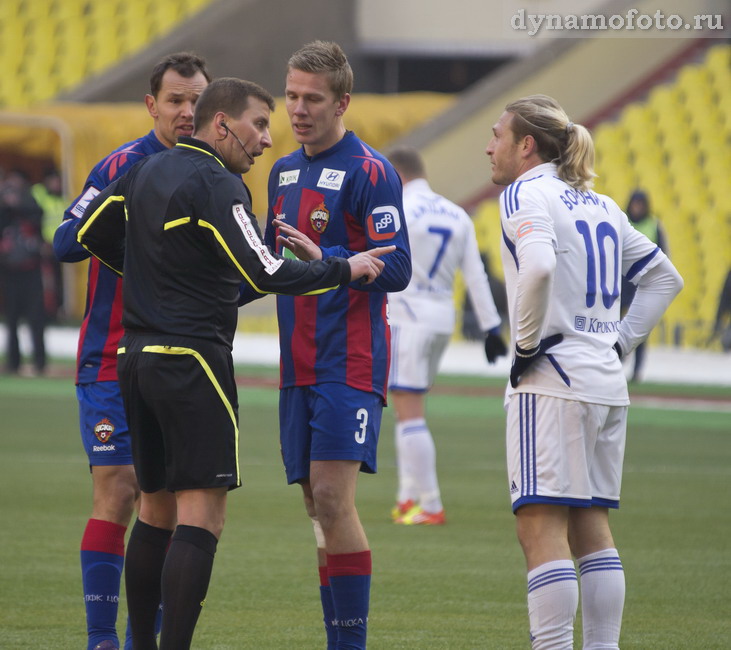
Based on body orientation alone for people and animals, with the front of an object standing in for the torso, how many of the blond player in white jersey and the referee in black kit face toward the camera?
0

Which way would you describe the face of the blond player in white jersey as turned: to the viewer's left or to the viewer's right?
to the viewer's left

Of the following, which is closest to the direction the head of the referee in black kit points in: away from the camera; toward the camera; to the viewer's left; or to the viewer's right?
to the viewer's right

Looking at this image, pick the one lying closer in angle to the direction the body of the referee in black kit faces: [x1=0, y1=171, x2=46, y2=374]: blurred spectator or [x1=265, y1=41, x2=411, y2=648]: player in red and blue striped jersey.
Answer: the player in red and blue striped jersey

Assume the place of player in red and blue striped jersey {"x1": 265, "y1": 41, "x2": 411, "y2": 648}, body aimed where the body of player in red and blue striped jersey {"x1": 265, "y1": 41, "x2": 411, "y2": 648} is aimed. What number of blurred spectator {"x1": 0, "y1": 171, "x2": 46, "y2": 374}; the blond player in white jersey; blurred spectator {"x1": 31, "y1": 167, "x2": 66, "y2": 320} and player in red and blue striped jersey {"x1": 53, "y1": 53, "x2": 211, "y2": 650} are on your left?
1

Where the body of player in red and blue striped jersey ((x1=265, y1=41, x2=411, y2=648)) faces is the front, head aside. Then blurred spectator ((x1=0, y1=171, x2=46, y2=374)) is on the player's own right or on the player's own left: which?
on the player's own right

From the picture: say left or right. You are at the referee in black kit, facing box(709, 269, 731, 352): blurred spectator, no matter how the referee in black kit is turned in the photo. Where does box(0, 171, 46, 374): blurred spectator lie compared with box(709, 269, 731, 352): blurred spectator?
left

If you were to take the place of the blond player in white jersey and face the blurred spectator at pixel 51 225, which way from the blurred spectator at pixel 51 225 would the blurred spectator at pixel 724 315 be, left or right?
right

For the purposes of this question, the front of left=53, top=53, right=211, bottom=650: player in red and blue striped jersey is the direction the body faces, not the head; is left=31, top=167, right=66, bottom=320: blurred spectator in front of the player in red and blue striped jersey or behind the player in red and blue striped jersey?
behind

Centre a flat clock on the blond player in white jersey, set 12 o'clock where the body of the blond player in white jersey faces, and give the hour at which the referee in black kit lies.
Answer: The referee in black kit is roughly at 10 o'clock from the blond player in white jersey.

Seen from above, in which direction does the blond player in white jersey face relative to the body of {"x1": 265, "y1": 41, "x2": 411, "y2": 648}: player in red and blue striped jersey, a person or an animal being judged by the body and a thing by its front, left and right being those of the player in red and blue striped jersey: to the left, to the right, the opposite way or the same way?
to the right

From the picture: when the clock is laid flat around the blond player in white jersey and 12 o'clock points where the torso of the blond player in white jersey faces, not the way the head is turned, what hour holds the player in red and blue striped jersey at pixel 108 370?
The player in red and blue striped jersey is roughly at 11 o'clock from the blond player in white jersey.
